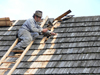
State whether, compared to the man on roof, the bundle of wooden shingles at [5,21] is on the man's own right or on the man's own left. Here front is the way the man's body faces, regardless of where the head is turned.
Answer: on the man's own left
